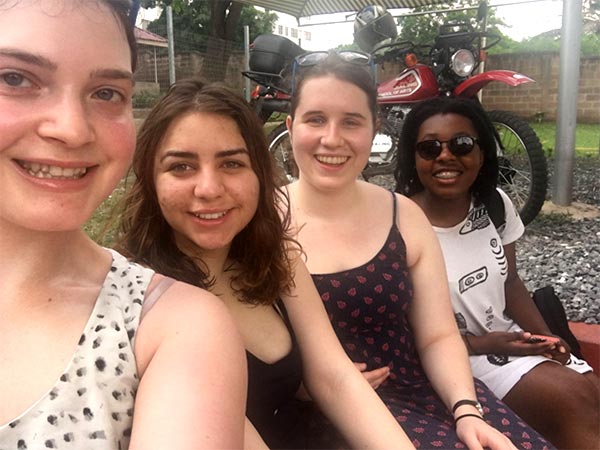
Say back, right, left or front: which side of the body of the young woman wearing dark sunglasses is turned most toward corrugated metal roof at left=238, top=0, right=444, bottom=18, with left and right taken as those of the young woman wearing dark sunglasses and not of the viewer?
back

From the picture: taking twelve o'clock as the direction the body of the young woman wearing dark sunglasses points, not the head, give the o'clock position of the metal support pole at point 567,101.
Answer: The metal support pole is roughly at 8 o'clock from the young woman wearing dark sunglasses.

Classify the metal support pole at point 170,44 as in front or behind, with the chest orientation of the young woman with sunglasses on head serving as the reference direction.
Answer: behind

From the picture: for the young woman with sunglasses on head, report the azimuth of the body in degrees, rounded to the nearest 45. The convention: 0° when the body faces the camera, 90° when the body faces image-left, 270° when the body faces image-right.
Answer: approximately 0°

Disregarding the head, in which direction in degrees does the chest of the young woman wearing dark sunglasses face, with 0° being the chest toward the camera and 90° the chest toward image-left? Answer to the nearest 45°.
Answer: approximately 315°
